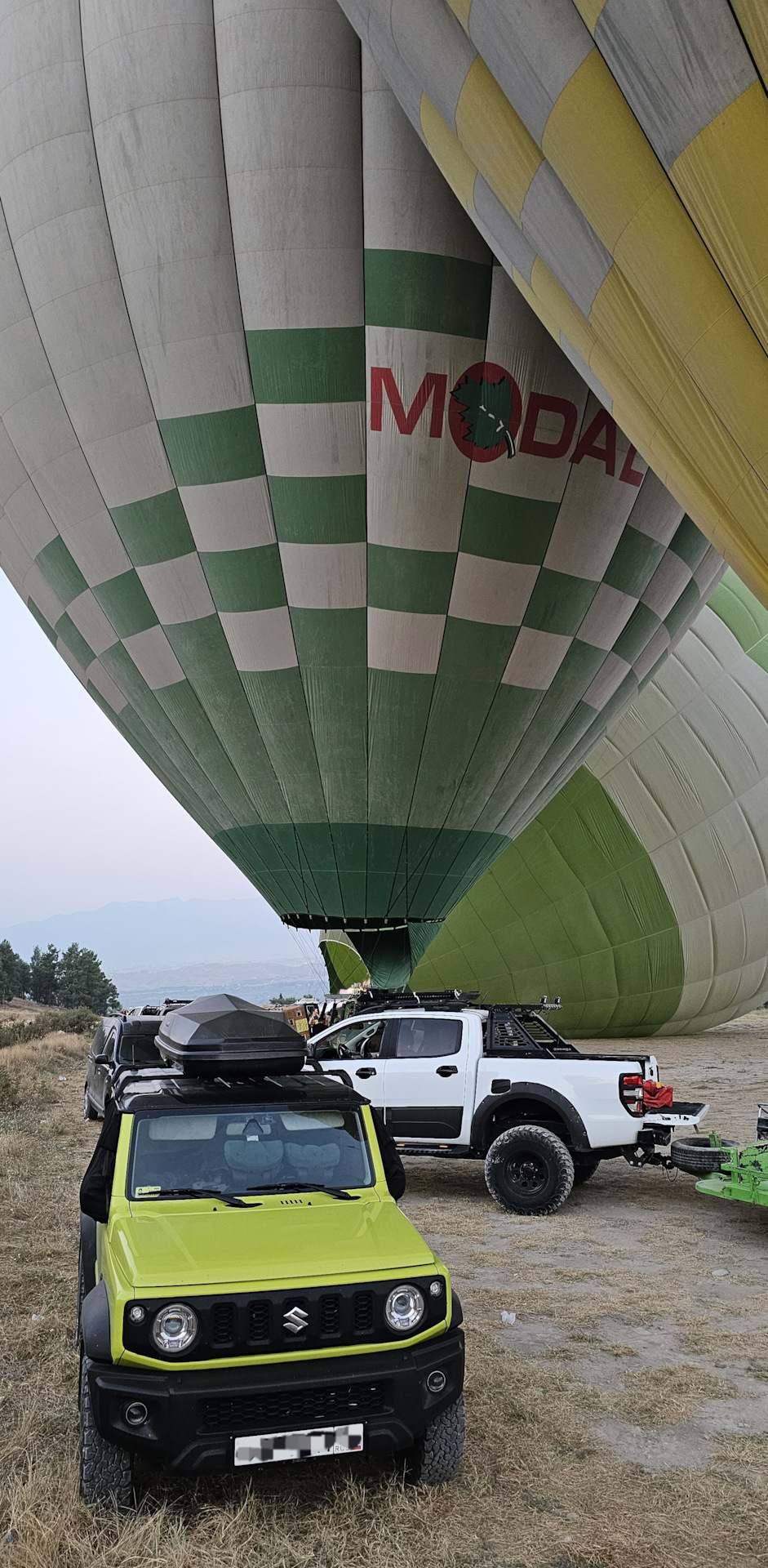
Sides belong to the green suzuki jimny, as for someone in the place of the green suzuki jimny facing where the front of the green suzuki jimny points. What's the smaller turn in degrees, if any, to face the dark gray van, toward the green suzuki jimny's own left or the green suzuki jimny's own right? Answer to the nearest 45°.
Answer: approximately 180°

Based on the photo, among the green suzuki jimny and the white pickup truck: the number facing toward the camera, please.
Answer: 1

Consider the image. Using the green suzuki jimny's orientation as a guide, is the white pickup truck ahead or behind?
behind

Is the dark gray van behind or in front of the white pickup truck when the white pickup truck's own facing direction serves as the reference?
in front

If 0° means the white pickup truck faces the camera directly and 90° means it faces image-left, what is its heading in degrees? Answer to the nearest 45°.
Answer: approximately 135°
